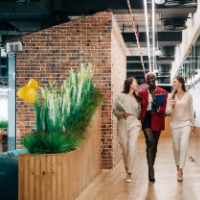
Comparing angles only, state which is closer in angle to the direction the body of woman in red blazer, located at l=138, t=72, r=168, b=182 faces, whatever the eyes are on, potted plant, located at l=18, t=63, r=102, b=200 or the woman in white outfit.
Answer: the potted plant

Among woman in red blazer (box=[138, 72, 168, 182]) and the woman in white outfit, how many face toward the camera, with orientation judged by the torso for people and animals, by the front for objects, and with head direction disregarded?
2

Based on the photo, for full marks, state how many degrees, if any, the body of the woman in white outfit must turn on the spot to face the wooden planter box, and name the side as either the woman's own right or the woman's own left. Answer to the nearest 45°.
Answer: approximately 45° to the woman's own right

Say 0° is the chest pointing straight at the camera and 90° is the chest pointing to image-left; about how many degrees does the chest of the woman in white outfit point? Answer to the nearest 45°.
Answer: approximately 0°

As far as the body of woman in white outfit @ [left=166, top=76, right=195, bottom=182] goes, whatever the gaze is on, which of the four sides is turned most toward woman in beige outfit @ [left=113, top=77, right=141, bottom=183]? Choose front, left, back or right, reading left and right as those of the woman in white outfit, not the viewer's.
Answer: right

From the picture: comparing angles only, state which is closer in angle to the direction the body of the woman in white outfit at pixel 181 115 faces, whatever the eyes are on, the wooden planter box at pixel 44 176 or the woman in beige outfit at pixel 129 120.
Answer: the wooden planter box

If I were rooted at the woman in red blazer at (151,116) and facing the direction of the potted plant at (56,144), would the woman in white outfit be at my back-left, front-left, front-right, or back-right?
back-left

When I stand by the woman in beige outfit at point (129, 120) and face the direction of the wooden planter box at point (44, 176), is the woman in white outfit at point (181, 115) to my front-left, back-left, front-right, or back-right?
back-left
